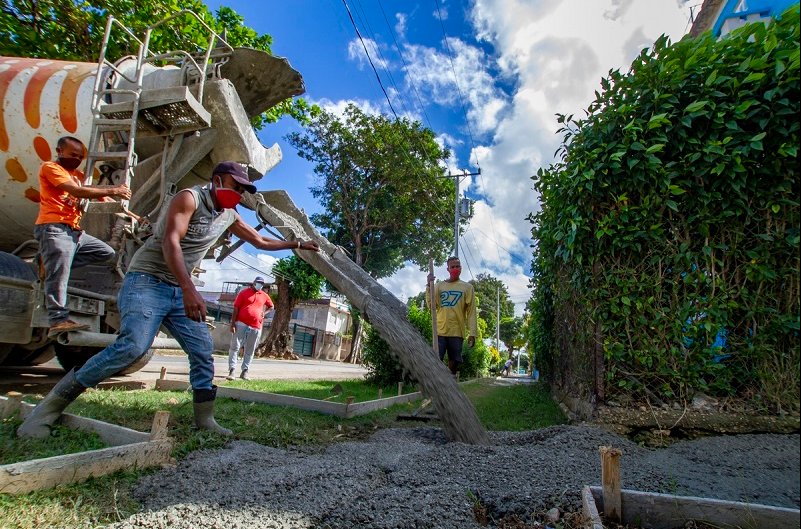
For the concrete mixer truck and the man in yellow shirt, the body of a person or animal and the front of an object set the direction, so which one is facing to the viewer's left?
the concrete mixer truck

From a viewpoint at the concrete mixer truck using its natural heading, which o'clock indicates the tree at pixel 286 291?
The tree is roughly at 4 o'clock from the concrete mixer truck.

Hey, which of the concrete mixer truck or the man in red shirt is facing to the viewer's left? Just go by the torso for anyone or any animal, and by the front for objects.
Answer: the concrete mixer truck

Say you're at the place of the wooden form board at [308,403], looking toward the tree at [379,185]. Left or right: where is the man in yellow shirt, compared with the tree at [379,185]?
right

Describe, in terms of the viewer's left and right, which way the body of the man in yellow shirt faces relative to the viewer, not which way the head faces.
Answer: facing the viewer

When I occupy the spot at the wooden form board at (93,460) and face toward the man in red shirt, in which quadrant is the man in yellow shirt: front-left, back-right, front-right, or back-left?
front-right

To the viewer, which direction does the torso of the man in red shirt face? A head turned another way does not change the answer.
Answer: toward the camera

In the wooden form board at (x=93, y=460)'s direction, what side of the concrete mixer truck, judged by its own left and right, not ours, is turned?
left

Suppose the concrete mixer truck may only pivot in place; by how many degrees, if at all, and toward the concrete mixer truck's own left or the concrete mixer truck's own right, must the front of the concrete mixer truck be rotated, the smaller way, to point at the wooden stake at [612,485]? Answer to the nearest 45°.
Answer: approximately 135° to the concrete mixer truck's own left

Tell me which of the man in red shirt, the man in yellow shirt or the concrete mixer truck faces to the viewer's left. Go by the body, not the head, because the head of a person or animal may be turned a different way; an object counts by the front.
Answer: the concrete mixer truck

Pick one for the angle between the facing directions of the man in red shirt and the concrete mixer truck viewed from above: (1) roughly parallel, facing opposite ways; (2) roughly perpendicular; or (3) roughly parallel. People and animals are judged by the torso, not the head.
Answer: roughly perpendicular

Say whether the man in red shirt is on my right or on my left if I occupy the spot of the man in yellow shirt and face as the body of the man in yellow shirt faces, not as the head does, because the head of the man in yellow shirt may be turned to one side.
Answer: on my right

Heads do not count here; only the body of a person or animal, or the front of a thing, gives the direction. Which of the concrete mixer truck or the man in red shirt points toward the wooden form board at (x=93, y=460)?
the man in red shirt

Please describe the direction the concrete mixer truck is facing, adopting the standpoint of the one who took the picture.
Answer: facing to the left of the viewer

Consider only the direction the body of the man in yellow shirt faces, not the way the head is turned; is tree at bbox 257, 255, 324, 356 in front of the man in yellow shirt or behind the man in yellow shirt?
behind

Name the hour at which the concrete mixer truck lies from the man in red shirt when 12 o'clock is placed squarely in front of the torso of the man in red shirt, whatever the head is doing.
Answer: The concrete mixer truck is roughly at 1 o'clock from the man in red shirt.
